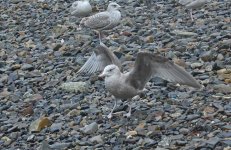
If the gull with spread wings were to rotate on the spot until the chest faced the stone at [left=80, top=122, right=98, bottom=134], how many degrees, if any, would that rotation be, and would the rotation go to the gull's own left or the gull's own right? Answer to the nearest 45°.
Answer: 0° — it already faces it

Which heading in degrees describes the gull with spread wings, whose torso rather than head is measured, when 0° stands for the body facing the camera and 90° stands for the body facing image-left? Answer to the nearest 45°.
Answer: approximately 45°

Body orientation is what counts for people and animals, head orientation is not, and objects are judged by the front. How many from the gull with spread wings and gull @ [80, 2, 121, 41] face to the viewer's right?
1

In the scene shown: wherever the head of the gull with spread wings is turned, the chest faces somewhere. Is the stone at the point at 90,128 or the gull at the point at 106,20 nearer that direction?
the stone

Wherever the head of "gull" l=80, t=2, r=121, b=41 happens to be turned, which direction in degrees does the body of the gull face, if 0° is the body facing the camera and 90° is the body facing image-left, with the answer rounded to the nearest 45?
approximately 270°

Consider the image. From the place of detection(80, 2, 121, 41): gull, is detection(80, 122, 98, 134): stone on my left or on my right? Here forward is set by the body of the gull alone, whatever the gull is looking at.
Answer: on my right

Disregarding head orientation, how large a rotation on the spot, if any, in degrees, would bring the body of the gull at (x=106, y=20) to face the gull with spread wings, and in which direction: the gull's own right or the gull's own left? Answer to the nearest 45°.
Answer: approximately 90° to the gull's own right

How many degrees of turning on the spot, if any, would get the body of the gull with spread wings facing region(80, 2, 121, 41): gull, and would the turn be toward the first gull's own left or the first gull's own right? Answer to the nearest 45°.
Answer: approximately 135° to the first gull's own right
